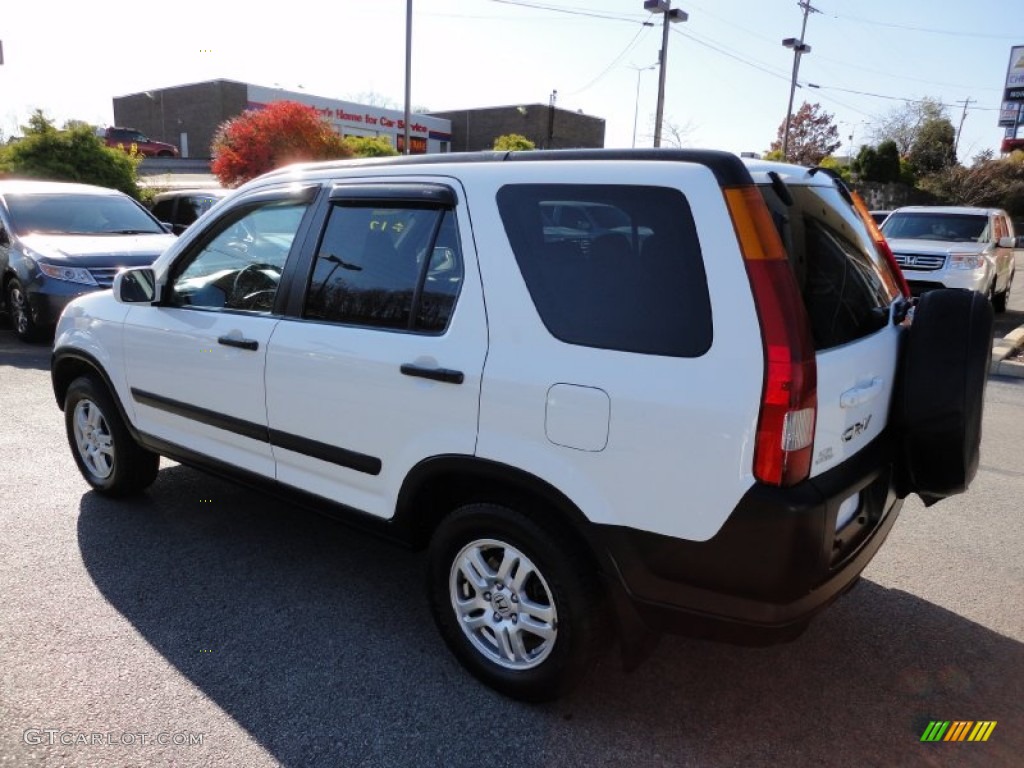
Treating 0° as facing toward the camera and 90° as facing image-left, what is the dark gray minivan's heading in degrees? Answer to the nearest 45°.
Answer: approximately 315°

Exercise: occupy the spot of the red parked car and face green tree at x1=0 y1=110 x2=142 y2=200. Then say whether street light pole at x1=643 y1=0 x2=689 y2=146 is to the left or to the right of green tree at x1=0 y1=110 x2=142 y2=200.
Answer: left

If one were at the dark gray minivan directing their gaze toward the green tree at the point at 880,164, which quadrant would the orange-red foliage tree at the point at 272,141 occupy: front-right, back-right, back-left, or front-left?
front-left

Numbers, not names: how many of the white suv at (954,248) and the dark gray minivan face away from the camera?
0

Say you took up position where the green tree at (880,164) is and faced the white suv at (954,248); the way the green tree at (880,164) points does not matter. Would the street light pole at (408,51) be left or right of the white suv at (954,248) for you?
right

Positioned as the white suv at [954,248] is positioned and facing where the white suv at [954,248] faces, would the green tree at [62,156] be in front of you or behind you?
in front

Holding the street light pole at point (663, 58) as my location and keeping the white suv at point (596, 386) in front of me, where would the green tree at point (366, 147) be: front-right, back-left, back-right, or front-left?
front-right

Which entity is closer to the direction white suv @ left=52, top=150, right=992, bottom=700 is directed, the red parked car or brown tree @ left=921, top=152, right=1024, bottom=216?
the red parked car

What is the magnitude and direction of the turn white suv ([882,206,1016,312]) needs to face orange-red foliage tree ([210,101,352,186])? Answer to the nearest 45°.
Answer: approximately 45° to its right

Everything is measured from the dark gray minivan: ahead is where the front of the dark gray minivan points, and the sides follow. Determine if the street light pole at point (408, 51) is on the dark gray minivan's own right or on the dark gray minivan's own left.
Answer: on the dark gray minivan's own left

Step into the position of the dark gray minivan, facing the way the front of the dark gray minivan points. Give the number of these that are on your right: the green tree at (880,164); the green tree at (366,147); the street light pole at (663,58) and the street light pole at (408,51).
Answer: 0

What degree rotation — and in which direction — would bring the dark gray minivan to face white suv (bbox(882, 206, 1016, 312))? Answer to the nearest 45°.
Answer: approximately 45° to its left

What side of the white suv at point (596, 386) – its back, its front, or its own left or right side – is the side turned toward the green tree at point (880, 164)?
right

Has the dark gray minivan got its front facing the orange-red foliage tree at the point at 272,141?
no

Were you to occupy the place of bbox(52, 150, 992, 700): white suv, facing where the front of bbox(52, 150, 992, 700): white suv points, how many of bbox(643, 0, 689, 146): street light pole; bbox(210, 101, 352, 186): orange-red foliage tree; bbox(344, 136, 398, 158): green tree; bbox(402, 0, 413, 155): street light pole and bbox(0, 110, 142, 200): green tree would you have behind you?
0

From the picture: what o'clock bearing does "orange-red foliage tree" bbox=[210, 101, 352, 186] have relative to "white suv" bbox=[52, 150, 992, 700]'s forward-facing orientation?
The orange-red foliage tree is roughly at 1 o'clock from the white suv.

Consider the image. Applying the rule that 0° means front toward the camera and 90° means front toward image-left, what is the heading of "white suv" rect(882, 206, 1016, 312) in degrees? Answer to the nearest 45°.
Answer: approximately 45°

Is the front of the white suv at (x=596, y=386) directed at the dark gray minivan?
yes
